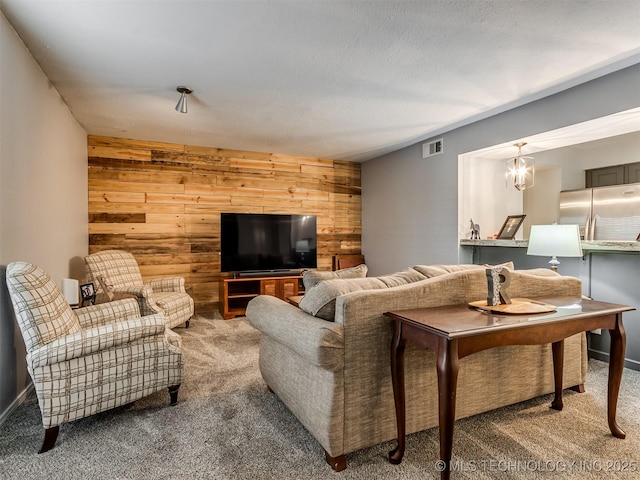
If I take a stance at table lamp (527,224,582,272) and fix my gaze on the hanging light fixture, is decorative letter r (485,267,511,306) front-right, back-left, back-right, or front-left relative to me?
back-left

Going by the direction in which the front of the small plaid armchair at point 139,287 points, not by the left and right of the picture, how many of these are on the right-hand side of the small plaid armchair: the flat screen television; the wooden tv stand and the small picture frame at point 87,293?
1

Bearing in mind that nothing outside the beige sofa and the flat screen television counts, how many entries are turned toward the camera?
1

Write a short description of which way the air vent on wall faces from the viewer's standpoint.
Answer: facing the viewer and to the left of the viewer

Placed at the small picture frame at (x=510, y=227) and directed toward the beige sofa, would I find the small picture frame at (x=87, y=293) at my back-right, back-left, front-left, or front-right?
front-right

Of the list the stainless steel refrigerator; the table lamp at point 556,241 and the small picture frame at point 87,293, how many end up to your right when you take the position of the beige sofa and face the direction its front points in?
2

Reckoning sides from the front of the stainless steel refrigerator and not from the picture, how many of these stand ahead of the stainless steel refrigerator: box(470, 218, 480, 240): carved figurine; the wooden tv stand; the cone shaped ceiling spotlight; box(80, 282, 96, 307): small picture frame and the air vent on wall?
5

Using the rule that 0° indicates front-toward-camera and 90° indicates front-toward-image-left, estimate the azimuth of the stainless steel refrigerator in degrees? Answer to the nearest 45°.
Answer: approximately 45°

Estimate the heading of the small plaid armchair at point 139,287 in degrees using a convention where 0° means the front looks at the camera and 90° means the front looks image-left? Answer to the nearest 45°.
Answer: approximately 315°

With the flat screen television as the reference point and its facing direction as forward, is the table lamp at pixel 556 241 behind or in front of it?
in front

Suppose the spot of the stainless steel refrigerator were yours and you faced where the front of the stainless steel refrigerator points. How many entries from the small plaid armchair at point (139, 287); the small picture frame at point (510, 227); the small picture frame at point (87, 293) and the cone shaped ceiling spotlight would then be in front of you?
4

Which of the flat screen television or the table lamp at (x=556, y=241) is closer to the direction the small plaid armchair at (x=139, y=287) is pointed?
the table lamp

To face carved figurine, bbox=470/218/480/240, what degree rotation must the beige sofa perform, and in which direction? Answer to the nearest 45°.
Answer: approximately 45° to its right

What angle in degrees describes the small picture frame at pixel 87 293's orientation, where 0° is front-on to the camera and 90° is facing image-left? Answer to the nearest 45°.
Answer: approximately 315°

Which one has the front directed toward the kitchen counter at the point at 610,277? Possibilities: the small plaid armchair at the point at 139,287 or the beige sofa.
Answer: the small plaid armchair

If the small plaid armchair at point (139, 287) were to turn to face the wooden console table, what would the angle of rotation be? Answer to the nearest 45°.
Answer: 0° — it already faces it

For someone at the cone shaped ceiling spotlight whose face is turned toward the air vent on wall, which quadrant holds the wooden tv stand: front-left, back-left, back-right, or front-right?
front-left

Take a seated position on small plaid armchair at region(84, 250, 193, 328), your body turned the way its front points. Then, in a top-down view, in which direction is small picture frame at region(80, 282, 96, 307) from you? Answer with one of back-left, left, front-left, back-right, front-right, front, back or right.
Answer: right

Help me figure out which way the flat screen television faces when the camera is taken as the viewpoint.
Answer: facing the viewer
